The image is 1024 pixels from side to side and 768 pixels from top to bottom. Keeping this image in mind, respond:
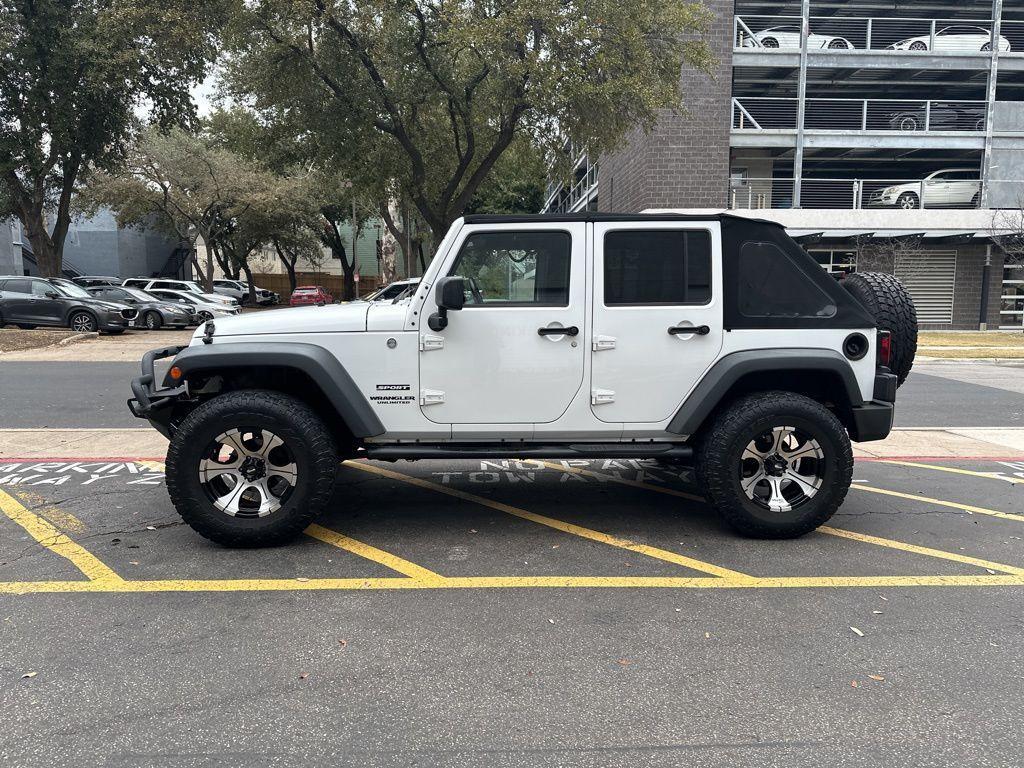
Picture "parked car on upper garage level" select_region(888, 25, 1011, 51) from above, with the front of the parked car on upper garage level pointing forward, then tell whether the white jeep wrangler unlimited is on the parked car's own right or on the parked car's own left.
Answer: on the parked car's own left

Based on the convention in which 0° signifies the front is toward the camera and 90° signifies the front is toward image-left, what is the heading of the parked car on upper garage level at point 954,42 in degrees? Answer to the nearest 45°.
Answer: approximately 90°

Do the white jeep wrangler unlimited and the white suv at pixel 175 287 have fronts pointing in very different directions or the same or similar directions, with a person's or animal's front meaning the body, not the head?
very different directions

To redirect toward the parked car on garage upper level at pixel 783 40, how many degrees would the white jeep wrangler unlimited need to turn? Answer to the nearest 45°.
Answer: approximately 90° to its right

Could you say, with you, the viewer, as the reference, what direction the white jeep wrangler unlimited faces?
facing to the left of the viewer
